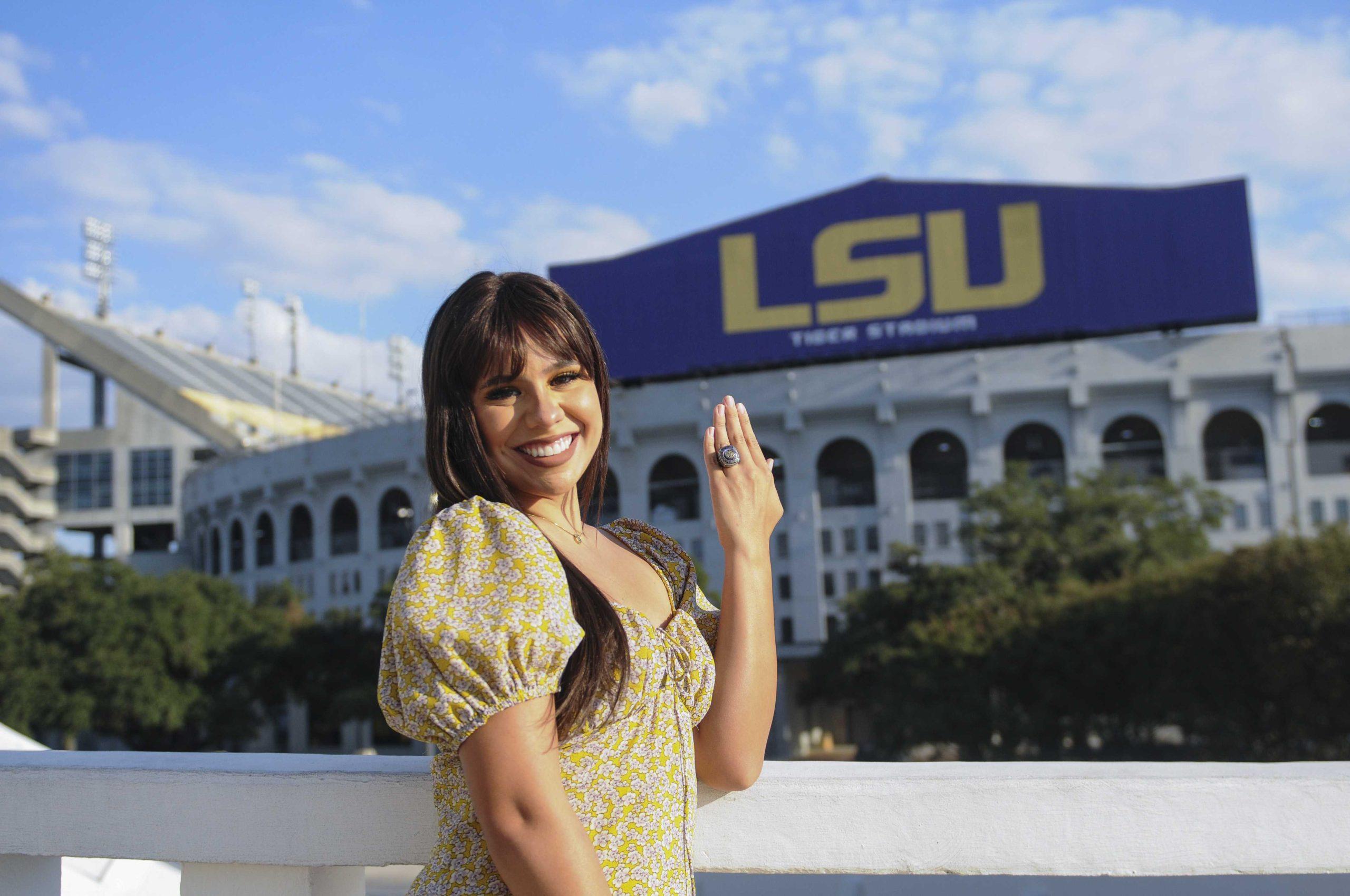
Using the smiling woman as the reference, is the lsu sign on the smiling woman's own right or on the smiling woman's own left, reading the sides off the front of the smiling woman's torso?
on the smiling woman's own left

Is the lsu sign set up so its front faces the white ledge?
yes

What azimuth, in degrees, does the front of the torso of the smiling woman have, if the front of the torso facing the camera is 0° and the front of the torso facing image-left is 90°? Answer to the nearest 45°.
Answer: approximately 315°

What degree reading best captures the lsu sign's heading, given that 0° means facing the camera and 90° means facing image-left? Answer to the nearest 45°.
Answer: approximately 0°

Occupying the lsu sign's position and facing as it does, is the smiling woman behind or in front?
in front
